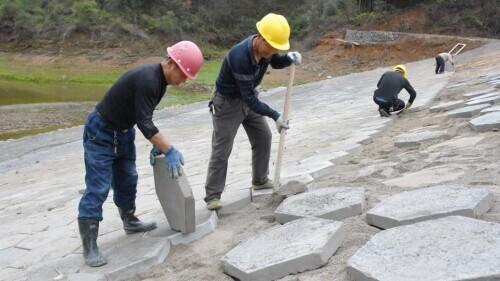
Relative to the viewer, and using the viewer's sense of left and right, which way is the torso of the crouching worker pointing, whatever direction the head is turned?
facing away from the viewer and to the right of the viewer

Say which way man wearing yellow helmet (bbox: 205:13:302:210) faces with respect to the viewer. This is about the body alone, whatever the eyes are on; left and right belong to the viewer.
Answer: facing the viewer and to the right of the viewer

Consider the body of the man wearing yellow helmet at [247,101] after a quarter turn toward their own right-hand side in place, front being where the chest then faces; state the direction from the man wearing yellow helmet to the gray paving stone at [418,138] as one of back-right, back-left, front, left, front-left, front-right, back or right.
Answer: back

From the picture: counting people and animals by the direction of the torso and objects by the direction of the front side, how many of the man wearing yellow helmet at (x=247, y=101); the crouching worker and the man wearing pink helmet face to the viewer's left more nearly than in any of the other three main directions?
0

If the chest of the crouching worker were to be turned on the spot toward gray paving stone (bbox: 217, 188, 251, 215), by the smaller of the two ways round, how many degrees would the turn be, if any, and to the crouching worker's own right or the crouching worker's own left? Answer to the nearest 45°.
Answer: approximately 135° to the crouching worker's own right

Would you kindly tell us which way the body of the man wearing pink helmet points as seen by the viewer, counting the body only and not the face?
to the viewer's right

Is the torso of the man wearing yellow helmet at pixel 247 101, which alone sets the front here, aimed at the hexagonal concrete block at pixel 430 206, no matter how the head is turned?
yes

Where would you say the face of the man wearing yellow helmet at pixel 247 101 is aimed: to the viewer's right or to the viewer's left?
to the viewer's right

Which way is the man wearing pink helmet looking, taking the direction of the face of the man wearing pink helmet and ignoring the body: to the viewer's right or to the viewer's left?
to the viewer's right

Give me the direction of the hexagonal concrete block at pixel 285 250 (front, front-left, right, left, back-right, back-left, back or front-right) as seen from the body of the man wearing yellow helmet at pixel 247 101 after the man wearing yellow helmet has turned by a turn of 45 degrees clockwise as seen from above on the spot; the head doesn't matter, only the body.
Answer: front

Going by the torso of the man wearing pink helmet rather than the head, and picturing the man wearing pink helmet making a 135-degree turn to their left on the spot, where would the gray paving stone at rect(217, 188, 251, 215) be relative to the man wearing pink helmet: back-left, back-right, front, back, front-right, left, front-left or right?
right

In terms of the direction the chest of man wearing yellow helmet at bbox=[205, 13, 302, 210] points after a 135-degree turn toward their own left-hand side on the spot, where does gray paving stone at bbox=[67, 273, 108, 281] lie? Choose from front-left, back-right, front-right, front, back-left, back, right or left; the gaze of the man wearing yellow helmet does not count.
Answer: back-left

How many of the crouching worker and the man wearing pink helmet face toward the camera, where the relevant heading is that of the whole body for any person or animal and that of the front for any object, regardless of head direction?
0
